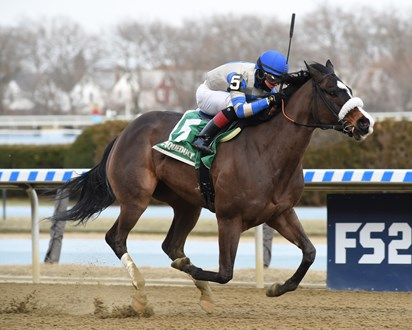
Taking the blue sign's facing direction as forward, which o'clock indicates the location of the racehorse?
The racehorse is roughly at 1 o'clock from the blue sign.

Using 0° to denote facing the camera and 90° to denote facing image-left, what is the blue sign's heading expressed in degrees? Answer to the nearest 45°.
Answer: approximately 0°
